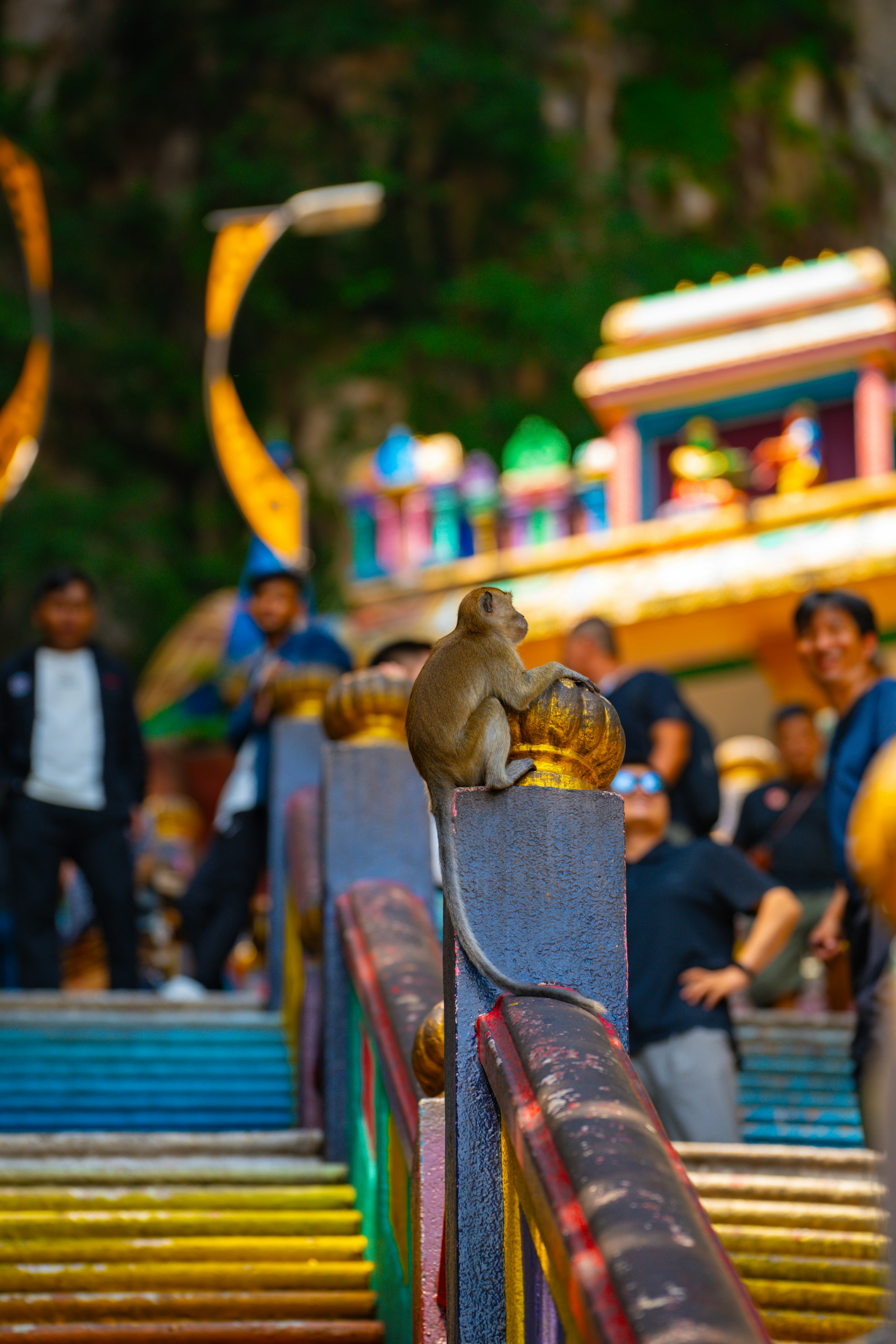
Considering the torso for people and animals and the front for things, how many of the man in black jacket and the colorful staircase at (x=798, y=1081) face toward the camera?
2

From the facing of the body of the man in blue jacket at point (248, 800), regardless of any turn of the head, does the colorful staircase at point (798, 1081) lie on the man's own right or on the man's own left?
on the man's own left

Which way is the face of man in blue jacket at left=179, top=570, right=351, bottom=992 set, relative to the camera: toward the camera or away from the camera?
toward the camera

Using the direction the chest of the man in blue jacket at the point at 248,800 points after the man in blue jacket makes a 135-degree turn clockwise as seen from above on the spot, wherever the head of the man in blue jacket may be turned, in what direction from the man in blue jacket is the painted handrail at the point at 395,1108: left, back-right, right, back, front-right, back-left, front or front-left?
back

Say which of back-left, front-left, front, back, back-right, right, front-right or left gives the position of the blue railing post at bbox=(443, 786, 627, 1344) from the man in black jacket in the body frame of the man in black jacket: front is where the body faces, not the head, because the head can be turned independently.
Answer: front

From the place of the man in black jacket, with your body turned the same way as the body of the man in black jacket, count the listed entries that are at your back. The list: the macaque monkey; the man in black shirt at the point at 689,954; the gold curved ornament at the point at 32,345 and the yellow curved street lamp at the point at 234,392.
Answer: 2

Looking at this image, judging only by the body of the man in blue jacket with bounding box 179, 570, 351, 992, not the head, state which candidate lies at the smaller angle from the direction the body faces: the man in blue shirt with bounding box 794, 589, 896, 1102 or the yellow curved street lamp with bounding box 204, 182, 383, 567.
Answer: the man in blue shirt

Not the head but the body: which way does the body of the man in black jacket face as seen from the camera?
toward the camera

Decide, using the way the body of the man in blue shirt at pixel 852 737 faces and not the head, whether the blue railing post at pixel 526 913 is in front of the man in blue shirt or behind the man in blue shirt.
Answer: in front

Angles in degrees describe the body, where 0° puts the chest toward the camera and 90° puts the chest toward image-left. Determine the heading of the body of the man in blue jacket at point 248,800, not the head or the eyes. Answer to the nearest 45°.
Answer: approximately 45°
